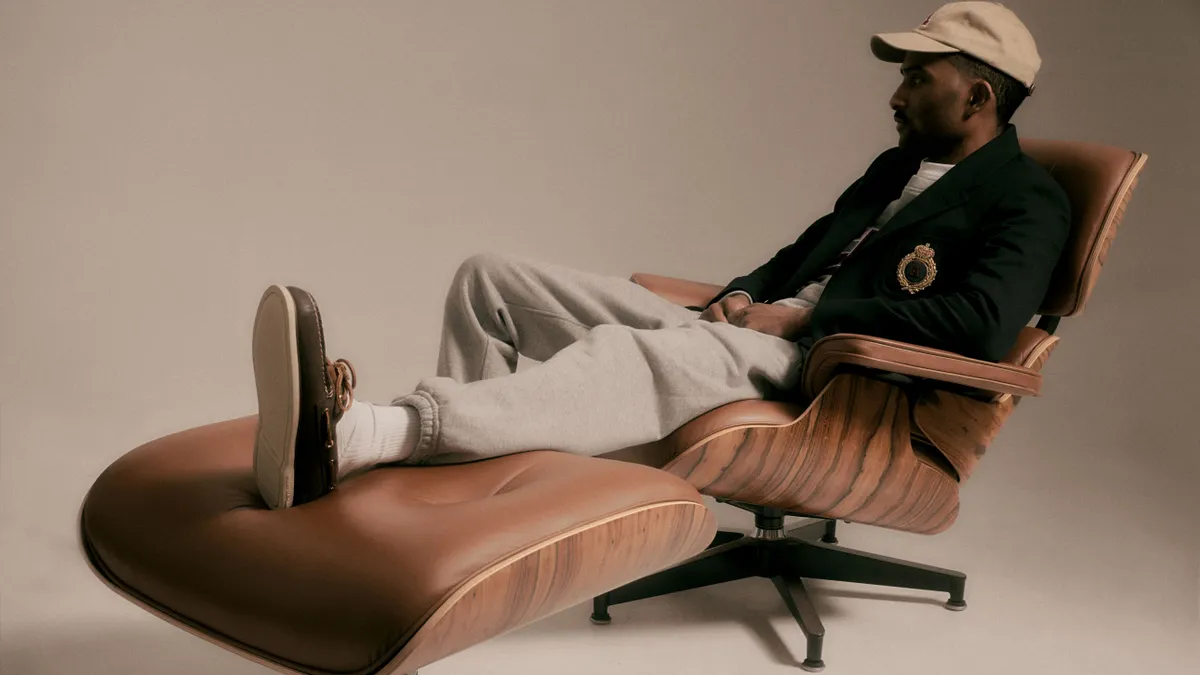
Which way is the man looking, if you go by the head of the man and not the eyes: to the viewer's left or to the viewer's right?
to the viewer's left
